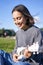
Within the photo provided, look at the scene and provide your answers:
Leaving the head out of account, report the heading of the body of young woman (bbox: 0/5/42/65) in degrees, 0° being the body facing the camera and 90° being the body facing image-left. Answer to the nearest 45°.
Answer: approximately 45°

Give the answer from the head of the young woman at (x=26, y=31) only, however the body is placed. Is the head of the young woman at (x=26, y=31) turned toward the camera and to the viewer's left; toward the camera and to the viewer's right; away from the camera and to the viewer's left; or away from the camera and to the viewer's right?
toward the camera and to the viewer's left
